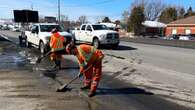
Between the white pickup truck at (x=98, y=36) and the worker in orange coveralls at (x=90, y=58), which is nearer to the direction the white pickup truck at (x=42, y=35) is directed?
the worker in orange coveralls

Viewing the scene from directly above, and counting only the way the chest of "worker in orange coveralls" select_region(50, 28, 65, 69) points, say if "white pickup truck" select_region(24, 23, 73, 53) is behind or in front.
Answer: in front

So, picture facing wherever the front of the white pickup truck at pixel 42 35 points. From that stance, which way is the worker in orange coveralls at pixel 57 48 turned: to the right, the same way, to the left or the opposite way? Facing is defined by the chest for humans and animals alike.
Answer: the opposite way

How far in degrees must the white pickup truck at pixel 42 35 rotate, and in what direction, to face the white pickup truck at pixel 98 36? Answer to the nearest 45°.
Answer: approximately 90° to its left

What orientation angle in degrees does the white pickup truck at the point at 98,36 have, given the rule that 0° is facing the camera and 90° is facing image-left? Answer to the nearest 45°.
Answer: approximately 315°

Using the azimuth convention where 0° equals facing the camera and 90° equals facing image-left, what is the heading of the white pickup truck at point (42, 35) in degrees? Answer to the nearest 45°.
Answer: approximately 315°

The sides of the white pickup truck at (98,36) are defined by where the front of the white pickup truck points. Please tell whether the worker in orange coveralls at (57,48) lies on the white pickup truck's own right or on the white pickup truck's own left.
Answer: on the white pickup truck's own right

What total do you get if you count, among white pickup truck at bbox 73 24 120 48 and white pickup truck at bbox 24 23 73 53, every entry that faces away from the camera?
0

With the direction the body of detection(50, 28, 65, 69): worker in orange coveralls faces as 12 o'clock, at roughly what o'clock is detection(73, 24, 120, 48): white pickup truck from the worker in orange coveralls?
The white pickup truck is roughly at 2 o'clock from the worker in orange coveralls.

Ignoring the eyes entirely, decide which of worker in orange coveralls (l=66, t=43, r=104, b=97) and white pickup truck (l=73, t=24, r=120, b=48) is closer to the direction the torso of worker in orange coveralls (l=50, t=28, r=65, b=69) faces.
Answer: the white pickup truck
